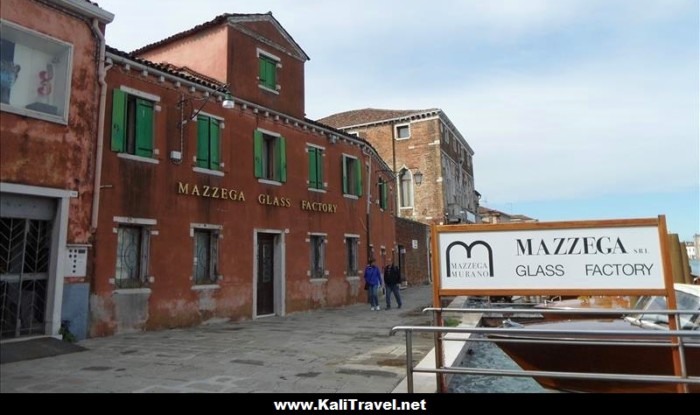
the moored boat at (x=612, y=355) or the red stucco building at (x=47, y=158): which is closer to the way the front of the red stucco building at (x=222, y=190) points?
the moored boat

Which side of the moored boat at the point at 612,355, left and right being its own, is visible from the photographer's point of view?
left

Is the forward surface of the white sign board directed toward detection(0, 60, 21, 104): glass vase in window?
no

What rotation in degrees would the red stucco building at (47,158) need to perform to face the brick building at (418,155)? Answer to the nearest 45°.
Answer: approximately 90° to its left

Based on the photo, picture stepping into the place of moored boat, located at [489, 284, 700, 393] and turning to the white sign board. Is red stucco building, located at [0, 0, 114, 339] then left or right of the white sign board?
right

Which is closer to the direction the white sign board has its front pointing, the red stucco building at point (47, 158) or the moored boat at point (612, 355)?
the red stucco building

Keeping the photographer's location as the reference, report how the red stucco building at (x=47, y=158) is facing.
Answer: facing the viewer and to the right of the viewer

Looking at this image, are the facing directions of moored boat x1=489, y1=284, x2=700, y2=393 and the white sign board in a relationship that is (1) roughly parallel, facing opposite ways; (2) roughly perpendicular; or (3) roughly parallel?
roughly perpendicular

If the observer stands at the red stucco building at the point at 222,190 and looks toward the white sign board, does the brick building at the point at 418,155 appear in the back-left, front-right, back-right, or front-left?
back-left

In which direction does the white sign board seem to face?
toward the camera

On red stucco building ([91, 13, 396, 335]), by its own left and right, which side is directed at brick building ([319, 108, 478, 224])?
left

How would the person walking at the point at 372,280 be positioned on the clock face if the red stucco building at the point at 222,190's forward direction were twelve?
The person walking is roughly at 10 o'clock from the red stucco building.

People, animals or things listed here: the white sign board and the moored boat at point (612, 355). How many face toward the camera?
1

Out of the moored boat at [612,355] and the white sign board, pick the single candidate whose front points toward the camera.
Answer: the white sign board

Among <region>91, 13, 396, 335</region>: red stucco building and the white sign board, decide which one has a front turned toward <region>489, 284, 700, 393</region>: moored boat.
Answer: the red stucco building
